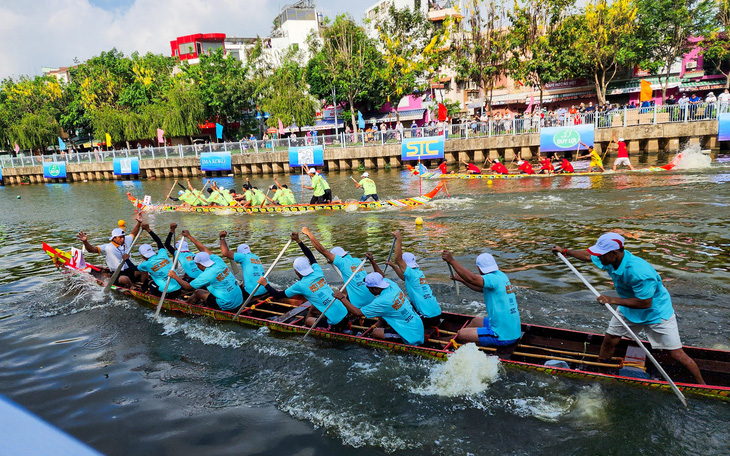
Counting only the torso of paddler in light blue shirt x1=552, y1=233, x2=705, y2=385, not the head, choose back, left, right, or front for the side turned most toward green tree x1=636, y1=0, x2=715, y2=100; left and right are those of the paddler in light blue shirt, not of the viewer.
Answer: right

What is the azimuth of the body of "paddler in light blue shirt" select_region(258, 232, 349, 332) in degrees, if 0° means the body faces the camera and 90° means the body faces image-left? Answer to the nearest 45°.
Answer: approximately 135°

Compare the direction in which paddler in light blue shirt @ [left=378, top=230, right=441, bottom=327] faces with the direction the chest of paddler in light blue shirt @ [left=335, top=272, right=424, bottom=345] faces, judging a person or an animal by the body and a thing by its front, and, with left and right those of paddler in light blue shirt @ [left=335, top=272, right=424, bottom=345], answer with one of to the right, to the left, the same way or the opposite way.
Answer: the same way

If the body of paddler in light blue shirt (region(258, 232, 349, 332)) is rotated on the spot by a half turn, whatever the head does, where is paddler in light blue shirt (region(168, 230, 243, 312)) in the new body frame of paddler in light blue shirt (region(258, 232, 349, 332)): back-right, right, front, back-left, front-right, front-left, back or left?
back

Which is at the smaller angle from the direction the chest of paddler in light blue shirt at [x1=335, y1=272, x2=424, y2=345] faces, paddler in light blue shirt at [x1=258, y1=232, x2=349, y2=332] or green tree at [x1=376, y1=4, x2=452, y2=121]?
the paddler in light blue shirt

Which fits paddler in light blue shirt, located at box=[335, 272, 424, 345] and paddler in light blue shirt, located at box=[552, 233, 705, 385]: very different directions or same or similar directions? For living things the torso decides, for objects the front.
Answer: same or similar directions

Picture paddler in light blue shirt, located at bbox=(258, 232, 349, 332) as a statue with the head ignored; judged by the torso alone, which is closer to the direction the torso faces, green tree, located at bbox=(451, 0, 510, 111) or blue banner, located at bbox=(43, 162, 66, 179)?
the blue banner

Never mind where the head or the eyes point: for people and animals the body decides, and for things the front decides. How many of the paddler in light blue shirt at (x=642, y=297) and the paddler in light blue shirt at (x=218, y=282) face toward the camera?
0

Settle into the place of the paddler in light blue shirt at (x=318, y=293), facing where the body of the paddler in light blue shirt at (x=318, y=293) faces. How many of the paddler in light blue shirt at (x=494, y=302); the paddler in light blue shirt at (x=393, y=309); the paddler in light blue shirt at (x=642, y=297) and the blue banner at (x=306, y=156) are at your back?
3

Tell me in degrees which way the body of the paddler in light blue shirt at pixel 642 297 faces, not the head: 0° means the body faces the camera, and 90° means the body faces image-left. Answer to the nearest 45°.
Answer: approximately 90°

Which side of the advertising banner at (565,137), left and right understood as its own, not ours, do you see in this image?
front

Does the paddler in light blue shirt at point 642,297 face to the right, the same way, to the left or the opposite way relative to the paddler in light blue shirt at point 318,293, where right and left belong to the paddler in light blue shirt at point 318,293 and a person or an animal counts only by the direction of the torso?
the same way

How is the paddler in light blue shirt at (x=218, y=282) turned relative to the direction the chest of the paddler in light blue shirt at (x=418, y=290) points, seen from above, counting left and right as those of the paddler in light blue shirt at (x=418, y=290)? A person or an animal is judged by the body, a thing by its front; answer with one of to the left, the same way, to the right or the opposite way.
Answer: the same way
